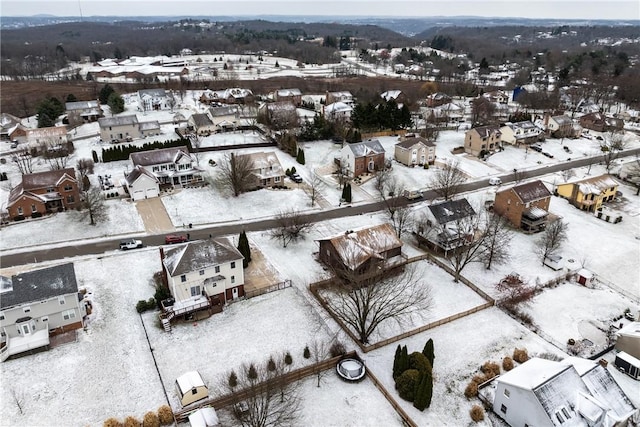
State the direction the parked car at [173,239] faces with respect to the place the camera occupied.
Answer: facing to the right of the viewer

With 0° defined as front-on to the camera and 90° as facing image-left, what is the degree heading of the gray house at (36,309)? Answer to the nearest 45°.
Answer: approximately 180°

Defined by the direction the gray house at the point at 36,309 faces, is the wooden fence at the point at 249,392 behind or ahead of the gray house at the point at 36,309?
behind

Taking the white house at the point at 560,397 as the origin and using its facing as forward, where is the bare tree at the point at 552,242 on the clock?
The bare tree is roughly at 7 o'clock from the white house.

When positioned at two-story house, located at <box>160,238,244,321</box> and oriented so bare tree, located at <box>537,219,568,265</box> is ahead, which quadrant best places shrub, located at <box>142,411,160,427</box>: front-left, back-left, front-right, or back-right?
back-right

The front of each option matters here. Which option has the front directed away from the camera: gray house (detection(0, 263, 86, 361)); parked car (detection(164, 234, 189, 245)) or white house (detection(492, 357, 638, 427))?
gray house (detection(0, 263, 86, 361))

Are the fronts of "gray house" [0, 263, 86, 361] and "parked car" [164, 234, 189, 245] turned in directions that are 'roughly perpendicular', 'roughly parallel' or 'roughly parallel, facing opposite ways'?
roughly perpendicular

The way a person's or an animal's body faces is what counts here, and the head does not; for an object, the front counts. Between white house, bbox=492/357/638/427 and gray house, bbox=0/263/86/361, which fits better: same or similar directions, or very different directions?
very different directions

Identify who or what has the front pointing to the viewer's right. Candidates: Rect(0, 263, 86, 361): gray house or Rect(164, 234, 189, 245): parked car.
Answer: the parked car

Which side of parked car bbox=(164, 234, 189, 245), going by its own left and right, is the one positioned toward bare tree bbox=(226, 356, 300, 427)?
right

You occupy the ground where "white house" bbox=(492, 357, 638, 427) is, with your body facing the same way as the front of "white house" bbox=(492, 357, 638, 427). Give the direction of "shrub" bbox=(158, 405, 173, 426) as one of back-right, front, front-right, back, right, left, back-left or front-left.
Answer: right

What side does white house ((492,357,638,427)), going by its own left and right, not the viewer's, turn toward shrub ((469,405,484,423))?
right

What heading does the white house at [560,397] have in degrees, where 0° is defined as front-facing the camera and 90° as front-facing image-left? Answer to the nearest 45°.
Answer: approximately 315°

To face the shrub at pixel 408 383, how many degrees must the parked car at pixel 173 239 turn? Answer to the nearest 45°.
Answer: approximately 45° to its right

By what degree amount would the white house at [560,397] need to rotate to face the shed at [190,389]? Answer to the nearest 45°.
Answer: approximately 90° to its right
